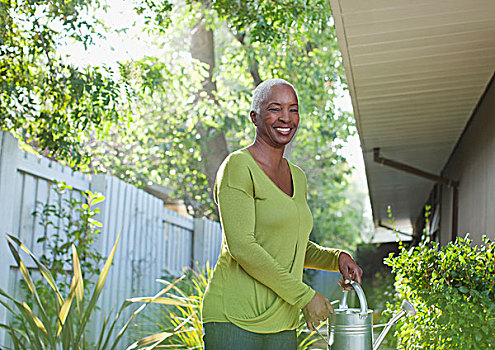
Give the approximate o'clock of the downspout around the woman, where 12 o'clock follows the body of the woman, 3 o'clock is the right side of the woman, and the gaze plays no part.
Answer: The downspout is roughly at 8 o'clock from the woman.

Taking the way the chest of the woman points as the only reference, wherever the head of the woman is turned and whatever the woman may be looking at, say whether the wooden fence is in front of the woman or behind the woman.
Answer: behind

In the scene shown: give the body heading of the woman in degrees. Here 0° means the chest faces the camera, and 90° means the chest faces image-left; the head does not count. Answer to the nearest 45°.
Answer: approximately 315°

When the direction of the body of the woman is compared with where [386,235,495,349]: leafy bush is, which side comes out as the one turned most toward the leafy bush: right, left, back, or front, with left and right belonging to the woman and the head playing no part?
left

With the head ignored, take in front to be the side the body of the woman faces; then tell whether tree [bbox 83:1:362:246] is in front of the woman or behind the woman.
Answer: behind

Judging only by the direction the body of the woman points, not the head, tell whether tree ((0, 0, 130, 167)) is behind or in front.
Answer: behind
